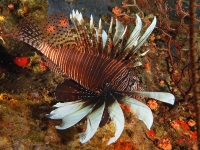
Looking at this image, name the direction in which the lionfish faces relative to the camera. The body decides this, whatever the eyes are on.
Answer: to the viewer's right
